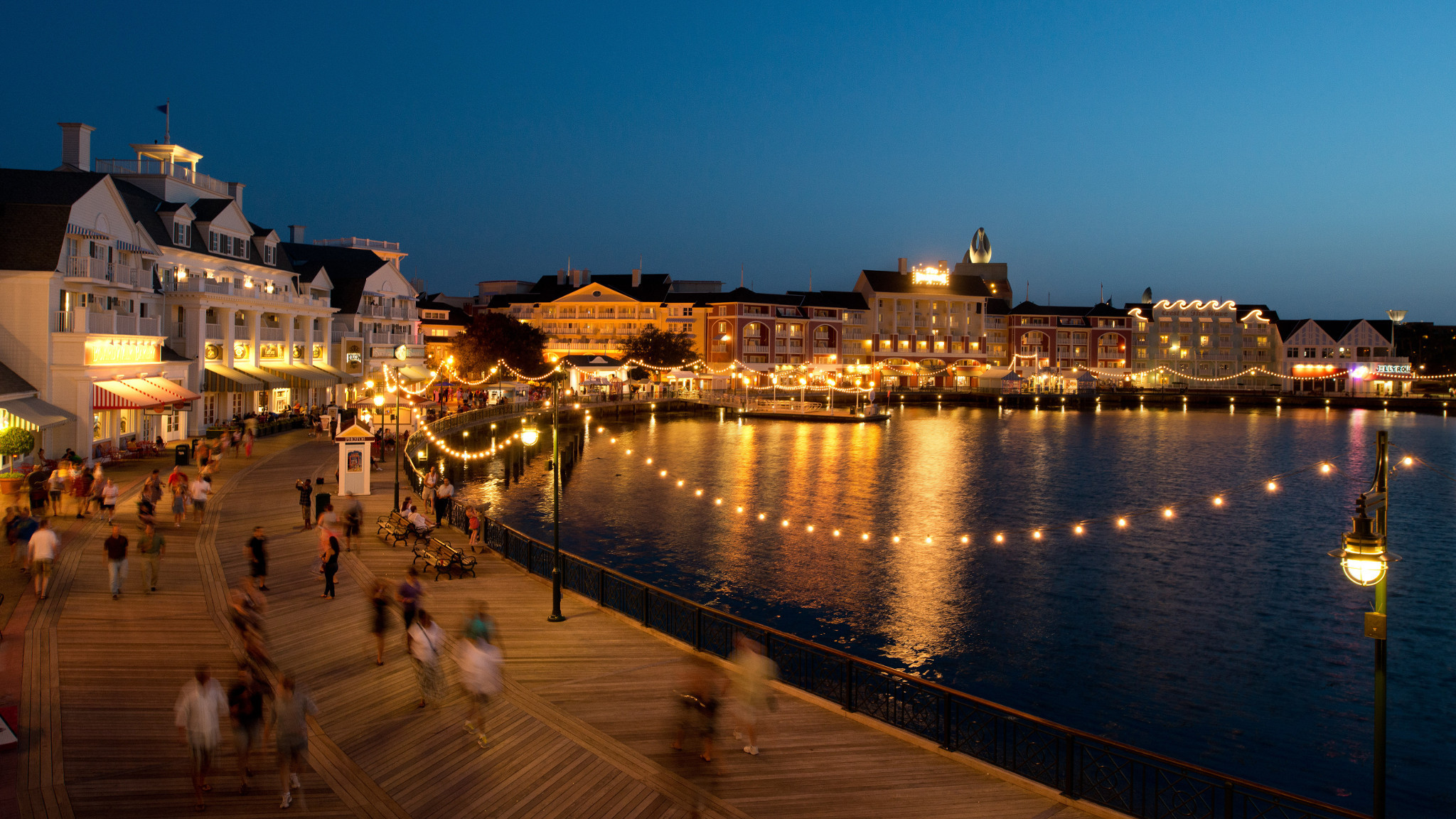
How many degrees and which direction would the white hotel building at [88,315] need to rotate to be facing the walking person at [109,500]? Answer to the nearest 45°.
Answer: approximately 45° to its right

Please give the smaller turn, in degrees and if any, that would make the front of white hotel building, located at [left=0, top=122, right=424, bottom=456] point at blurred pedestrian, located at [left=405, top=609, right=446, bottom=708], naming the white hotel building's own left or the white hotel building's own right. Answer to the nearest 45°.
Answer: approximately 45° to the white hotel building's own right

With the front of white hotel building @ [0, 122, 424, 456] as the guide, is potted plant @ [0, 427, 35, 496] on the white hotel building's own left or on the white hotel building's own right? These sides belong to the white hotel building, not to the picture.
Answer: on the white hotel building's own right

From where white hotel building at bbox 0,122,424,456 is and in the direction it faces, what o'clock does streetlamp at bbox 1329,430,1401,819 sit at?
The streetlamp is roughly at 1 o'clock from the white hotel building.

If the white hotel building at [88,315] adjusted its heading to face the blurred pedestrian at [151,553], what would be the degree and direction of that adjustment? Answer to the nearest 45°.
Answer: approximately 45° to its right

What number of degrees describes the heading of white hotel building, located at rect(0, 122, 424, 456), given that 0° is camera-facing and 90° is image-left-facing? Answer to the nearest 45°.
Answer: approximately 315°

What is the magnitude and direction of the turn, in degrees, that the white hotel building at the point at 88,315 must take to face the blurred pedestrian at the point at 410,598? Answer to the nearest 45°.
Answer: approximately 45° to its right
